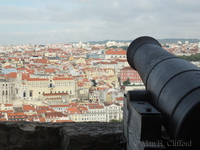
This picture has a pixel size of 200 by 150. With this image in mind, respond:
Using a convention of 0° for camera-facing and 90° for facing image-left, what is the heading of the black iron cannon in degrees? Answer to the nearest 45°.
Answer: approximately 135°

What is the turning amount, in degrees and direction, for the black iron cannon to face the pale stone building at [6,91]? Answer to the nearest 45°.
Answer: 0° — it already faces it
